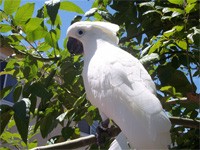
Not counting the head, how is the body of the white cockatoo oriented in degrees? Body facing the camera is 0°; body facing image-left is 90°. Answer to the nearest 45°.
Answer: approximately 90°
